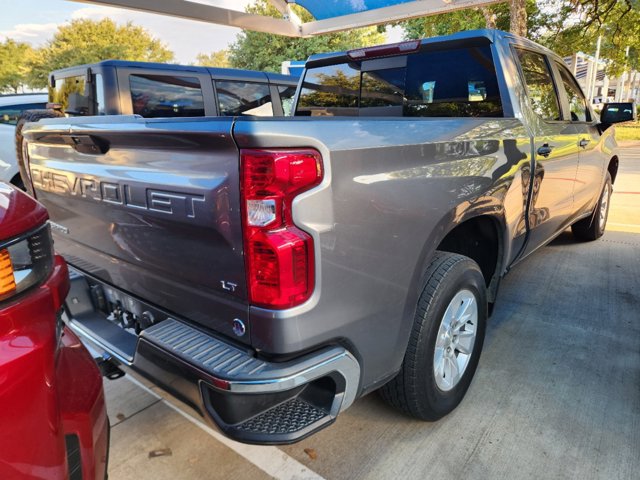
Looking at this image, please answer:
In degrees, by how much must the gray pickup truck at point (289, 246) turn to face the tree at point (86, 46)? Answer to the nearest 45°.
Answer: approximately 90° to its left

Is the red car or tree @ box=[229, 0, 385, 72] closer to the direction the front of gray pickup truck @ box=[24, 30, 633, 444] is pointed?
the tree

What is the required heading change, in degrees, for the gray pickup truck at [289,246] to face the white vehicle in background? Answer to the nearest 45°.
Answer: approximately 90° to its left

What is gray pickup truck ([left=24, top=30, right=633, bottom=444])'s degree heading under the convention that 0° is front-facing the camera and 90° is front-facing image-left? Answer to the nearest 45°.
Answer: approximately 225°
